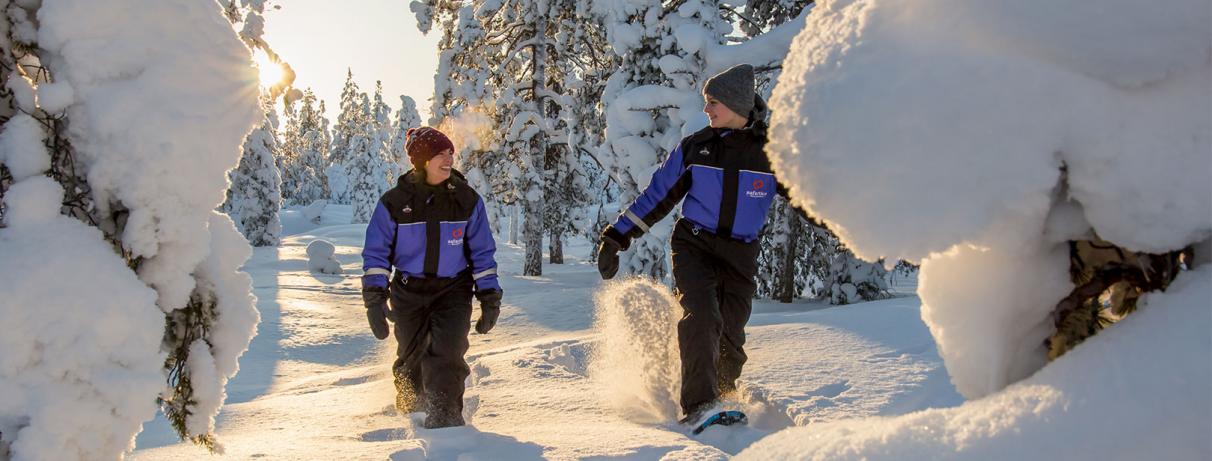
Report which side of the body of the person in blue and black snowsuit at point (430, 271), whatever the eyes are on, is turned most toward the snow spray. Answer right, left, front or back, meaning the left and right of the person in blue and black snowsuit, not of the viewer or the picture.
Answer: left

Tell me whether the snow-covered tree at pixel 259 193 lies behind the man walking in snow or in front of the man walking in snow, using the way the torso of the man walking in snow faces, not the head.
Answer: behind

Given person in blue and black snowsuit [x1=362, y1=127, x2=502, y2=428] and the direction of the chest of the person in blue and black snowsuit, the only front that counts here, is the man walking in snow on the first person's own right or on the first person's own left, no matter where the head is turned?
on the first person's own left

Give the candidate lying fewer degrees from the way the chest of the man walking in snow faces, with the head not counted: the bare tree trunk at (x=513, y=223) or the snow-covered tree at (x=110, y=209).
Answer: the snow-covered tree

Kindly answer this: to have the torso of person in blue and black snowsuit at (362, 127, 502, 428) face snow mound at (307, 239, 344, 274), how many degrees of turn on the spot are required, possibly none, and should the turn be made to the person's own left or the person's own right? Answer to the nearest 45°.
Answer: approximately 180°

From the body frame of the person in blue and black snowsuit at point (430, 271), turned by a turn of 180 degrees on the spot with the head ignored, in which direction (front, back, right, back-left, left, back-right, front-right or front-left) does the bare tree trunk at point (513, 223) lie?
front

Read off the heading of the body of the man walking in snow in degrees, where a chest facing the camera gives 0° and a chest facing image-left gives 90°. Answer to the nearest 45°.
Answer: approximately 0°

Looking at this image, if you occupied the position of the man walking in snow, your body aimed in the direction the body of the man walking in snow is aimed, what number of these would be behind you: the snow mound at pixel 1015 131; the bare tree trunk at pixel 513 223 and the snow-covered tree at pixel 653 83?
2

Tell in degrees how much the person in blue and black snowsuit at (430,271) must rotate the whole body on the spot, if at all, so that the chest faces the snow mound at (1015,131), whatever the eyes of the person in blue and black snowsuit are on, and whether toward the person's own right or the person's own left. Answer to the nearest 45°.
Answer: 0° — they already face it

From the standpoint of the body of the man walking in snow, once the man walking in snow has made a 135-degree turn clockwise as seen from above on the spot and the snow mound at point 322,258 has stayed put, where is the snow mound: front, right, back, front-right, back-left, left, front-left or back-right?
front

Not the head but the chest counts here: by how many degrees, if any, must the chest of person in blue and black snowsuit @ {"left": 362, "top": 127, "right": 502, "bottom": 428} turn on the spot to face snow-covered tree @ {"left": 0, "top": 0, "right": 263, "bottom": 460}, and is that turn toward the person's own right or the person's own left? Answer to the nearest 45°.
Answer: approximately 45° to the person's own right

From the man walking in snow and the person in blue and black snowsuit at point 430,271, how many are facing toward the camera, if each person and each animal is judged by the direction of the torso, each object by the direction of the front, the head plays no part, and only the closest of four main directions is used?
2
